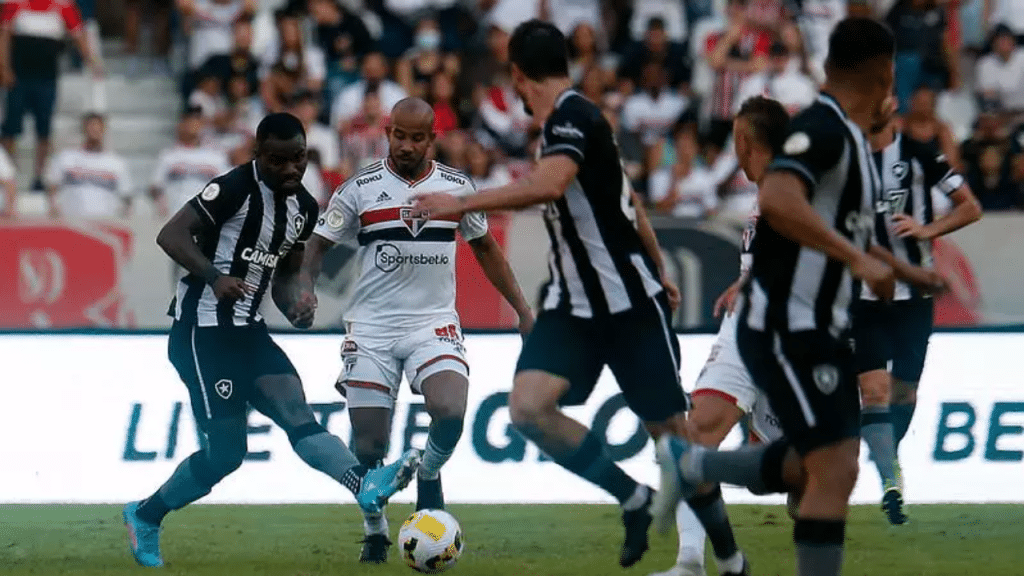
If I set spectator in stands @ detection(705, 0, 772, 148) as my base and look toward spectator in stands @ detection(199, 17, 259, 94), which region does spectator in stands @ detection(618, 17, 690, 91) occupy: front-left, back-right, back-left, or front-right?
front-right

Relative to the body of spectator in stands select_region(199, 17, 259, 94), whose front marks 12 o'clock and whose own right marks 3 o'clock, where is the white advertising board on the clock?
The white advertising board is roughly at 12 o'clock from the spectator in stands.

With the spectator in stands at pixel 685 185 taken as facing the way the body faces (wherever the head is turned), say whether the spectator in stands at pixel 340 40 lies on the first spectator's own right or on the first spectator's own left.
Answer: on the first spectator's own right

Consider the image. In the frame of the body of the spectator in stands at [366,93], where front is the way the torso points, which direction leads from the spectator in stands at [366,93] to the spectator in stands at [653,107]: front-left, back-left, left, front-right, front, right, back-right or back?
left

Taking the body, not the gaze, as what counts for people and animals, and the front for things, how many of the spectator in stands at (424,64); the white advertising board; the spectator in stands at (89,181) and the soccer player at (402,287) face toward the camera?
4

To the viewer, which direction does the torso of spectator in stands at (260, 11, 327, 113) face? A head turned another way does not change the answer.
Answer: toward the camera

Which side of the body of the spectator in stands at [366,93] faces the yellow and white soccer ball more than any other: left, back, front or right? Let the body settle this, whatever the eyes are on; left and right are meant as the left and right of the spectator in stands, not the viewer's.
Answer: front

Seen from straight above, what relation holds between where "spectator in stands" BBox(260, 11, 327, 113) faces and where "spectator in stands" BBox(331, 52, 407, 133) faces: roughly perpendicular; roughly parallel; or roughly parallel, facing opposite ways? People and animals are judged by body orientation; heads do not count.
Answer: roughly parallel

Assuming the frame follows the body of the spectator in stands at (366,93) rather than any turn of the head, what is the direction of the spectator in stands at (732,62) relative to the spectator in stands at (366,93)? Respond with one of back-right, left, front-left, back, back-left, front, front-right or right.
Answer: left

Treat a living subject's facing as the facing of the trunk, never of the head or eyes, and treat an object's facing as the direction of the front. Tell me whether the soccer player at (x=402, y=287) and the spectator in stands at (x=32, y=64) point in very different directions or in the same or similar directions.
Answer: same or similar directions

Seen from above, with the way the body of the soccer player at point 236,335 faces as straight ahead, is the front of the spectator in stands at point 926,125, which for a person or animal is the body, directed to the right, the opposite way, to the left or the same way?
to the right
